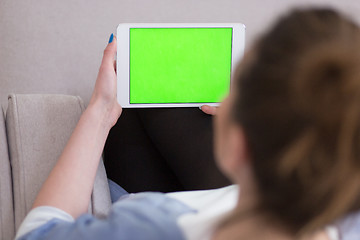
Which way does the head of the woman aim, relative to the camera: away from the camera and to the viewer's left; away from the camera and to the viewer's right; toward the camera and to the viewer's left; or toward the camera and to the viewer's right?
away from the camera and to the viewer's left

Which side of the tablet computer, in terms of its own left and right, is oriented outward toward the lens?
front
